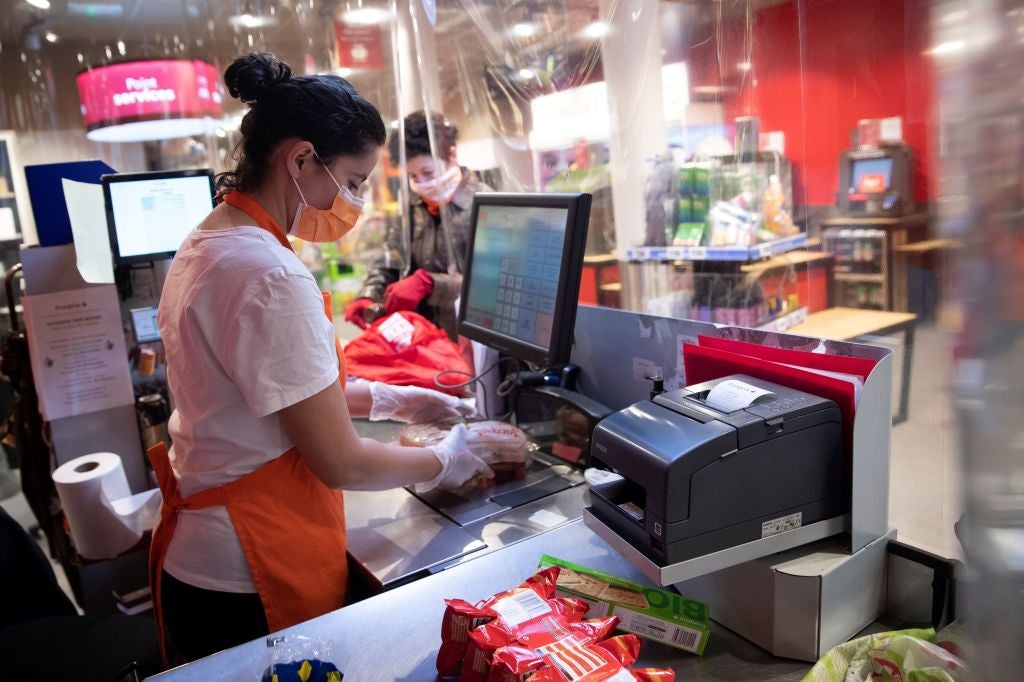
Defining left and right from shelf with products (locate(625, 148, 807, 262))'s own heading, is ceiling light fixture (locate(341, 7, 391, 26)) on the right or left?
on its right

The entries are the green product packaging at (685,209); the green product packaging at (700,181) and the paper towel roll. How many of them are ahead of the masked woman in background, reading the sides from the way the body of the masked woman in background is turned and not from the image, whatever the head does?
1

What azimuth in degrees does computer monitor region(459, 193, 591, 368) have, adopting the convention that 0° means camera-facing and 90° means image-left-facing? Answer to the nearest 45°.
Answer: approximately 45°

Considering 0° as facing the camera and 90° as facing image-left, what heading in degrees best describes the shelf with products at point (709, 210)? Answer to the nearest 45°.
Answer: approximately 0°

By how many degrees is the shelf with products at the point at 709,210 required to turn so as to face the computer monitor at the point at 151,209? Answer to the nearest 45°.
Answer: approximately 45° to its right

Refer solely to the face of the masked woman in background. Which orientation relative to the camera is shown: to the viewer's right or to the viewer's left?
to the viewer's left

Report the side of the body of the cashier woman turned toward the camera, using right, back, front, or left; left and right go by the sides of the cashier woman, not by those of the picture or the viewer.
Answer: right

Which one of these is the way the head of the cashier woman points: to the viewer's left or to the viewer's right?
to the viewer's right

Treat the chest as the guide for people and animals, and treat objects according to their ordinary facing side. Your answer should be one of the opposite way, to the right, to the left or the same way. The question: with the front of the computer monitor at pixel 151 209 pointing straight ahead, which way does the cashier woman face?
to the left
